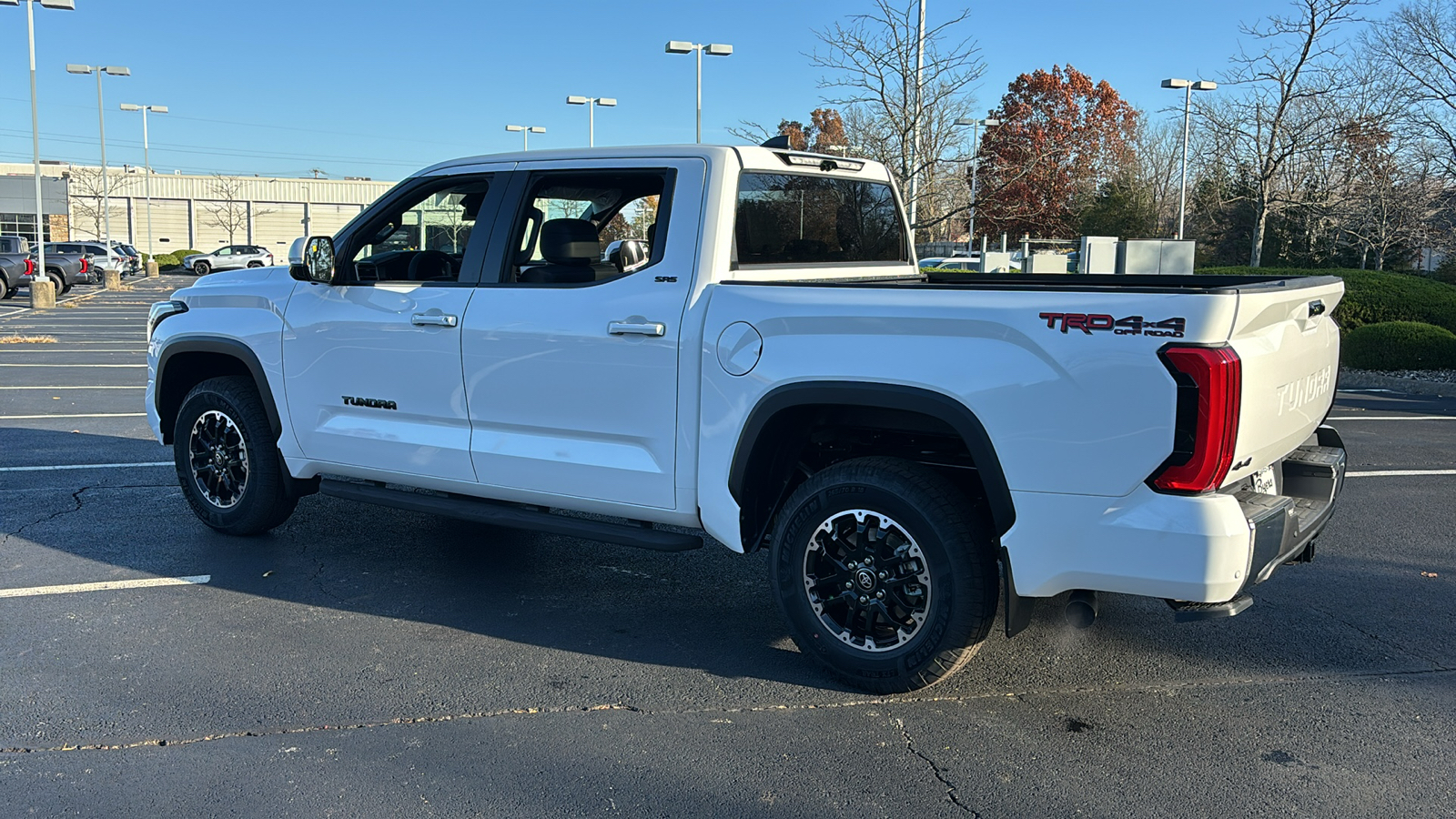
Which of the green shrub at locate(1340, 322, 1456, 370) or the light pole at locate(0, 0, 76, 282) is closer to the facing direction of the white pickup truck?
the light pole

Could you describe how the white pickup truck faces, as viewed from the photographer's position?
facing away from the viewer and to the left of the viewer

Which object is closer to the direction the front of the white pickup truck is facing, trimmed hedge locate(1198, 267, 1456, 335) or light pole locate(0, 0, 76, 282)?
the light pole

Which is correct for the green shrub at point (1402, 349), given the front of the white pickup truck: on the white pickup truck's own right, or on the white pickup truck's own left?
on the white pickup truck's own right

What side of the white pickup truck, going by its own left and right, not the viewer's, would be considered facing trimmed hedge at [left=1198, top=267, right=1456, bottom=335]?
right
